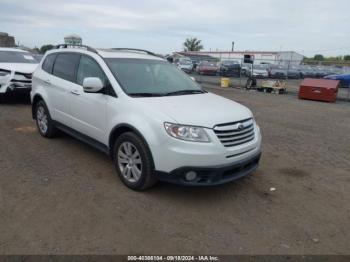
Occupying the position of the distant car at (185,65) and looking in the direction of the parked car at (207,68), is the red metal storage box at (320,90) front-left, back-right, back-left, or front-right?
front-right

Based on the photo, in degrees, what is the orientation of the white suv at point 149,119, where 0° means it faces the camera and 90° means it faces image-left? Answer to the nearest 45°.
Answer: approximately 315°

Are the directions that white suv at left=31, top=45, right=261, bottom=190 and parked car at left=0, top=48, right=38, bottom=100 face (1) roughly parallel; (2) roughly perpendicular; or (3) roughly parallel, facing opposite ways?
roughly parallel

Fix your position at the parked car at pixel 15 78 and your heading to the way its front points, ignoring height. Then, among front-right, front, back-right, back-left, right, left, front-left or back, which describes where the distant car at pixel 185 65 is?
left

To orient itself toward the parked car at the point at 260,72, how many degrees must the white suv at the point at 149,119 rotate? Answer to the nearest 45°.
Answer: approximately 135° to its left

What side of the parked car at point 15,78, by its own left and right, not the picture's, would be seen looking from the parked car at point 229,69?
left

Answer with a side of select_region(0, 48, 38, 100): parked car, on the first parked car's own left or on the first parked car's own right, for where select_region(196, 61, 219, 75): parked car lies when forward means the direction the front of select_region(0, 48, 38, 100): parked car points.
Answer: on the first parked car's own left

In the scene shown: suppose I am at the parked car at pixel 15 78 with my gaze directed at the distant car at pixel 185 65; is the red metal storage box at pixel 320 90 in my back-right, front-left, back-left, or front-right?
front-right

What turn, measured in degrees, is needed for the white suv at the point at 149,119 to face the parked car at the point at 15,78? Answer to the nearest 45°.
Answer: approximately 180°

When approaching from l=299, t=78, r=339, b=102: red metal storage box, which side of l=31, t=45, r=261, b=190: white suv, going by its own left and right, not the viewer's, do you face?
left

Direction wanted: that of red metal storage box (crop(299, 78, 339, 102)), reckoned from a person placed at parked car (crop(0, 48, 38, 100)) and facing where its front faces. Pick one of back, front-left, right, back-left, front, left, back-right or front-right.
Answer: front-left

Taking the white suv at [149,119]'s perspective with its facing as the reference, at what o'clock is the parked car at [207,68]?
The parked car is roughly at 8 o'clock from the white suv.

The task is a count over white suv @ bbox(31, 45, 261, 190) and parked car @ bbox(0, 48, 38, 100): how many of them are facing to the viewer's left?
0
